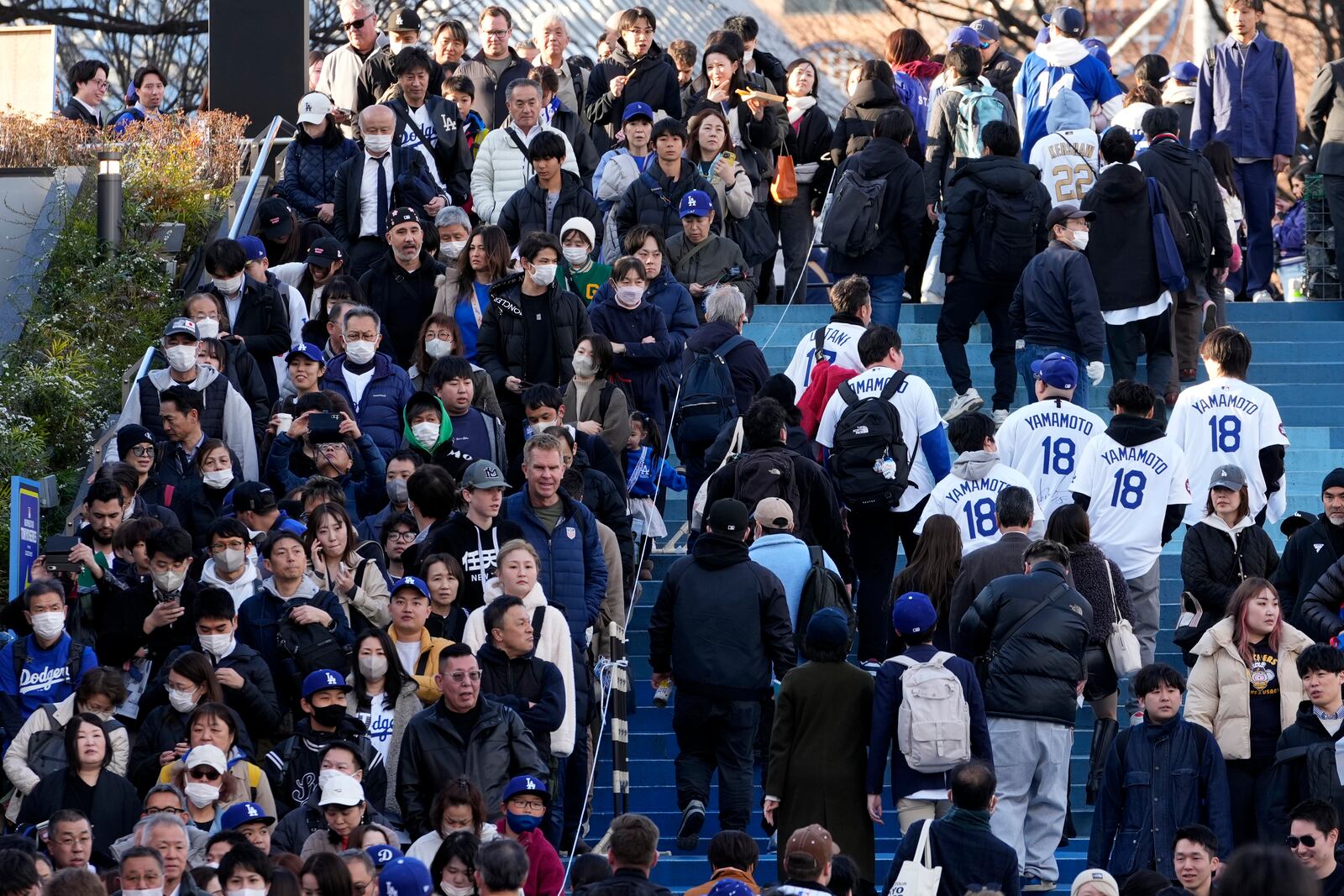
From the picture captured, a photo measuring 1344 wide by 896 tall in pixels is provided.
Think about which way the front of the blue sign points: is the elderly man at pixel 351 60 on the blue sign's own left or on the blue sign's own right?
on the blue sign's own left

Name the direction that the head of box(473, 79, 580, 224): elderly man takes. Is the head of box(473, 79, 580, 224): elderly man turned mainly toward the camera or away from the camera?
toward the camera

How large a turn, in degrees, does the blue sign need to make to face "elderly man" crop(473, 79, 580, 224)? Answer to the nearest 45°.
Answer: approximately 90° to its left

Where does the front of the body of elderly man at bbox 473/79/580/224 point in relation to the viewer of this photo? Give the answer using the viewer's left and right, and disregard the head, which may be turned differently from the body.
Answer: facing the viewer

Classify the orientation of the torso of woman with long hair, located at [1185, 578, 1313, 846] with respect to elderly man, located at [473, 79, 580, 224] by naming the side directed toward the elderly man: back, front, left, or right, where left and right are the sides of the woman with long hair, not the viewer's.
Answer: back

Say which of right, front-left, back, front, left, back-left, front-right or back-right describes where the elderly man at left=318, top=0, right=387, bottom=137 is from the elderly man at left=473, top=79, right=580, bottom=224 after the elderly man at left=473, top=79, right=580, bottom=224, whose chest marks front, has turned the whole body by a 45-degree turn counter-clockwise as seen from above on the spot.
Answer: back

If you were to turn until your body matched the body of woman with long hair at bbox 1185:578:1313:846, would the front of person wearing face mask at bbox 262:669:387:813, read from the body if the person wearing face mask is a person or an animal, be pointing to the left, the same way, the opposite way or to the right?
the same way

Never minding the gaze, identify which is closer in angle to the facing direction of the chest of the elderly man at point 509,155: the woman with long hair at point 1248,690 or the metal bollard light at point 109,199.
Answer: the woman with long hair

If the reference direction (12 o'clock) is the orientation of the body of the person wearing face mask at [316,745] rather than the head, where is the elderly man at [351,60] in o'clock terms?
The elderly man is roughly at 6 o'clock from the person wearing face mask.

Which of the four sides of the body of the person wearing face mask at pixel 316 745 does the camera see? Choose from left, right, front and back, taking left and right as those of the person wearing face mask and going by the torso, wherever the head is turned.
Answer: front

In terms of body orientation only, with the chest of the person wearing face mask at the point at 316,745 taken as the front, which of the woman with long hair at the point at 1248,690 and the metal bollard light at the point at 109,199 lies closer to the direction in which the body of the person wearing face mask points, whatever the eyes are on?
the woman with long hair

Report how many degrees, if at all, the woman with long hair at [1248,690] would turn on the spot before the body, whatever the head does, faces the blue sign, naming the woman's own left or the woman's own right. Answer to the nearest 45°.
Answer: approximately 135° to the woman's own right

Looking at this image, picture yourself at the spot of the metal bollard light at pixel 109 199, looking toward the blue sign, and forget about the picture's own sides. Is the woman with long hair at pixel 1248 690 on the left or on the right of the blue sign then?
left

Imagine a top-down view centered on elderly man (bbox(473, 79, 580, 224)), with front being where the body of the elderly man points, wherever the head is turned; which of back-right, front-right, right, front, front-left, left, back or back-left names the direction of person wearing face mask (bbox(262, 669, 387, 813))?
front

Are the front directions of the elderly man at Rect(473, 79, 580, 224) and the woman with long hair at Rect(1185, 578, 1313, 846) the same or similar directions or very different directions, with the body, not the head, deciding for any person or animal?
same or similar directions

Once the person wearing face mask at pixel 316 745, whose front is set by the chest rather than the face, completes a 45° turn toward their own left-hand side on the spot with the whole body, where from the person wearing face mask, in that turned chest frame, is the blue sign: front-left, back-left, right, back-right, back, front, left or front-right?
back

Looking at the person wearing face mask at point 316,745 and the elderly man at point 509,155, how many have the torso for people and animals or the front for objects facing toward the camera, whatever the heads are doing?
2
